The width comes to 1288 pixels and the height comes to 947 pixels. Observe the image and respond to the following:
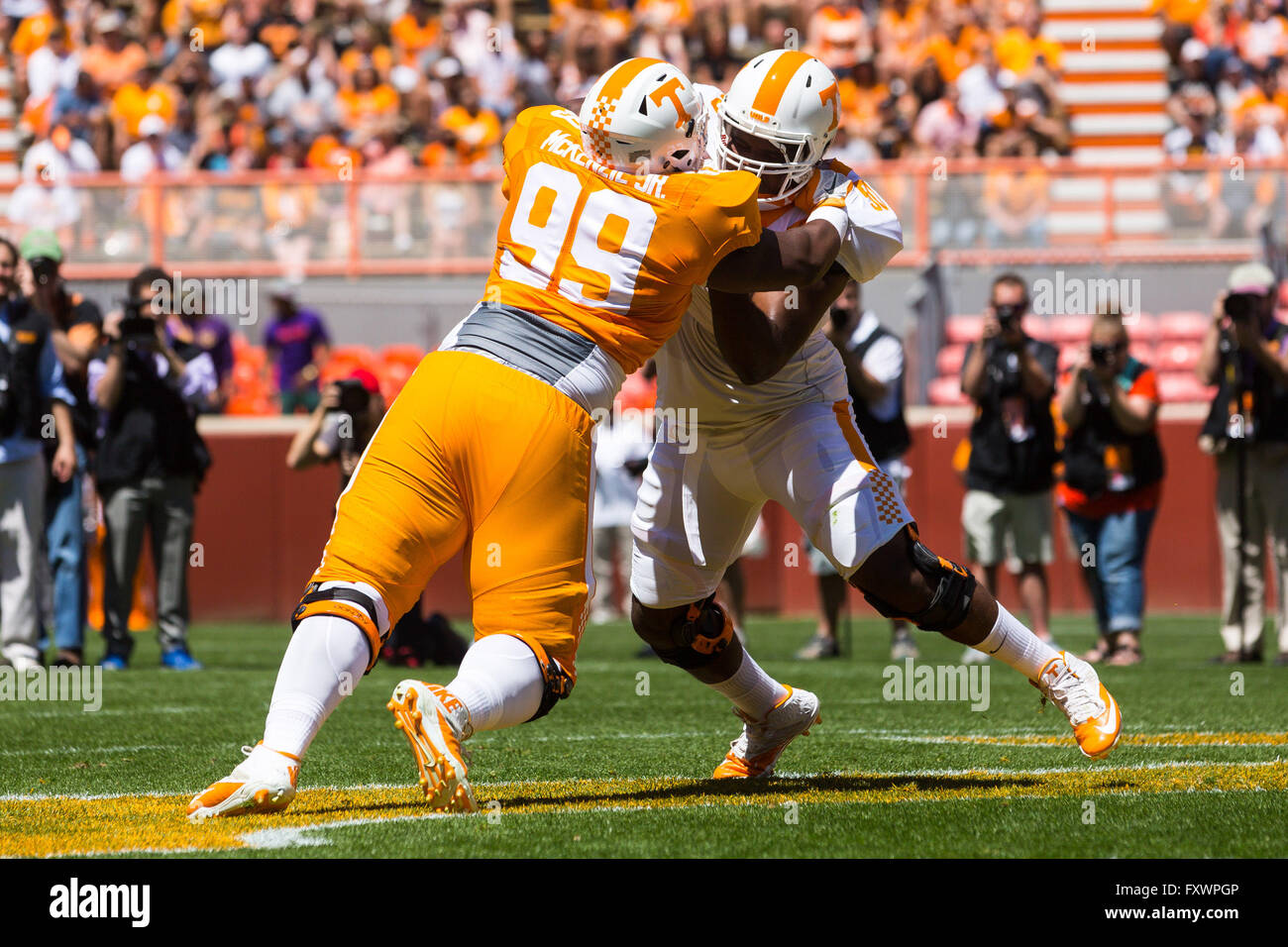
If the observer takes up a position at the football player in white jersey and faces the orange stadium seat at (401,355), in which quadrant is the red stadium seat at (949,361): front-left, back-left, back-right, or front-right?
front-right

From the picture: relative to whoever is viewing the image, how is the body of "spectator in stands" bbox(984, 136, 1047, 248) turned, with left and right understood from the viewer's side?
facing the viewer

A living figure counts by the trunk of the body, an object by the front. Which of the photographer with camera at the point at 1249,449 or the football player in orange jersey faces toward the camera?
the photographer with camera

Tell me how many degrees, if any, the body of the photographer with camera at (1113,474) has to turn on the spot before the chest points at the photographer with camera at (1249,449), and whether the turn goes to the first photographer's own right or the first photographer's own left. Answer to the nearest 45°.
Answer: approximately 90° to the first photographer's own left

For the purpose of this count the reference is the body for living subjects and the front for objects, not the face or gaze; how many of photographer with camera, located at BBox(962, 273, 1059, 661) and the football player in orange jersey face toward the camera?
1

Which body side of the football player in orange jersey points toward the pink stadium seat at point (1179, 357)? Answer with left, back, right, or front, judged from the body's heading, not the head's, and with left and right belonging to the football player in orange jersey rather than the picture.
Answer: front

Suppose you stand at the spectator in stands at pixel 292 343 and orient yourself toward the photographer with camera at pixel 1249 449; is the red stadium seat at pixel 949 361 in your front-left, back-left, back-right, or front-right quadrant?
front-left

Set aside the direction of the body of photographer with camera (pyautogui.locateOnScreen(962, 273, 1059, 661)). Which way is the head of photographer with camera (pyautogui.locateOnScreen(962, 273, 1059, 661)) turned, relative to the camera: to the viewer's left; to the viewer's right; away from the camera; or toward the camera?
toward the camera

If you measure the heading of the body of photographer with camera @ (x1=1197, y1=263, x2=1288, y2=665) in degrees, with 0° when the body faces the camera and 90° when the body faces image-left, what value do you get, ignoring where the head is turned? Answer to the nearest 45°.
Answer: approximately 0°

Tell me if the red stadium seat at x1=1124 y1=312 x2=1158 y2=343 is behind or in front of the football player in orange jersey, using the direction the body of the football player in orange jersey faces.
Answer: in front

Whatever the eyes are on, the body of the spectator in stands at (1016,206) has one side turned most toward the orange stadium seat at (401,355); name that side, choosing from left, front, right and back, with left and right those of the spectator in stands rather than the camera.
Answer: right

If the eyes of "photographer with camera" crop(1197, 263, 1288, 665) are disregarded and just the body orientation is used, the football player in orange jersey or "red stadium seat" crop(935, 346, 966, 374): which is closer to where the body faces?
the football player in orange jersey

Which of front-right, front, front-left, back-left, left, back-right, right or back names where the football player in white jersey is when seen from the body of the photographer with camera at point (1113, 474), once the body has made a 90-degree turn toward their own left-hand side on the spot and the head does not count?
right
